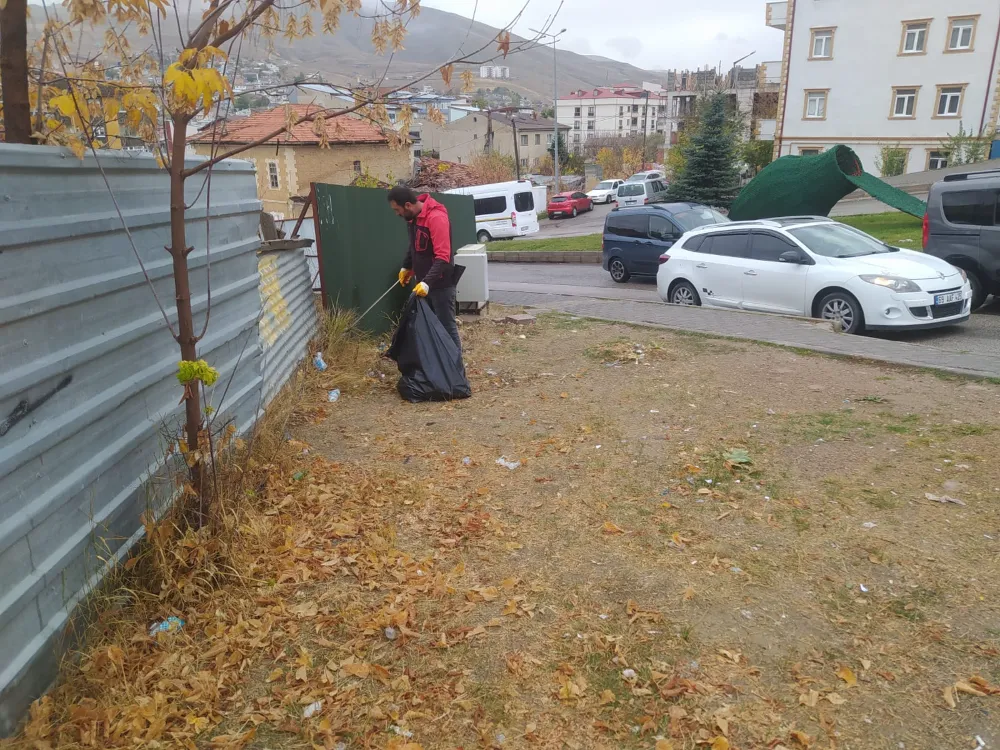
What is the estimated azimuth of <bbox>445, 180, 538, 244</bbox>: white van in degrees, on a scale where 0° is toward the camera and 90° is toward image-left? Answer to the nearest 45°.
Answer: approximately 135°

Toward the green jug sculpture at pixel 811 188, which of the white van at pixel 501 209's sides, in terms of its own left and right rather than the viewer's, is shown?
back

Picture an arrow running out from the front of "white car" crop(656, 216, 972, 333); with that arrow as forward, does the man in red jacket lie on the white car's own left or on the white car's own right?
on the white car's own right

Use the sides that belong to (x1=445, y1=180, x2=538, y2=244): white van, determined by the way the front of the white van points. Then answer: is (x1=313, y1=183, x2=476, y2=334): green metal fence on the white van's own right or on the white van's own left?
on the white van's own left

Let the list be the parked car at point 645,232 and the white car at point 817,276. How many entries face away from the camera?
0

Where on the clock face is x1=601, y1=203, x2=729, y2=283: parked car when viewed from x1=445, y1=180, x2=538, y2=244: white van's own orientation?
The parked car is roughly at 7 o'clock from the white van.

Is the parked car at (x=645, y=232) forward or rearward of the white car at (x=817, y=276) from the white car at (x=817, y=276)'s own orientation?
rearward

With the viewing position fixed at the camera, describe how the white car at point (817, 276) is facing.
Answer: facing the viewer and to the right of the viewer

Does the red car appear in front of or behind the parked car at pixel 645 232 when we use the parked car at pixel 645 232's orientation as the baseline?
behind
